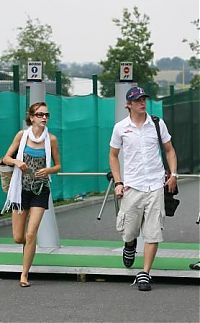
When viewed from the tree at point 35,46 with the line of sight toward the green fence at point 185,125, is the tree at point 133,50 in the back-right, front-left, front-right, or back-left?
front-left

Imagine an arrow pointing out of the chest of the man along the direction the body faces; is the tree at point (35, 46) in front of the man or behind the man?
behind

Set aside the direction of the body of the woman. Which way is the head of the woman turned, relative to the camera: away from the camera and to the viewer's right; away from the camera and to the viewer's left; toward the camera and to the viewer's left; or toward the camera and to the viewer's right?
toward the camera and to the viewer's right

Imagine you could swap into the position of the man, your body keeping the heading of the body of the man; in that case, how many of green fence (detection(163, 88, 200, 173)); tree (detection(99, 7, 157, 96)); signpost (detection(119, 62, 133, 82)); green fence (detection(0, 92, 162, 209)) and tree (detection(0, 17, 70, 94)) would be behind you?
5

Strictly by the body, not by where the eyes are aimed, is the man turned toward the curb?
no

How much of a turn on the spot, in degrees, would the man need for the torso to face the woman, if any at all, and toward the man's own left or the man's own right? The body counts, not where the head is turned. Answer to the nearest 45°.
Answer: approximately 90° to the man's own right

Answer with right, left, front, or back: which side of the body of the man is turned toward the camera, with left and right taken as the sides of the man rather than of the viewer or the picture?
front

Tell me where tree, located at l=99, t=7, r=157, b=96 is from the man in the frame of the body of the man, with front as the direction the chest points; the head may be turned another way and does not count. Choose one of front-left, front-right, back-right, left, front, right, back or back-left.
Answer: back

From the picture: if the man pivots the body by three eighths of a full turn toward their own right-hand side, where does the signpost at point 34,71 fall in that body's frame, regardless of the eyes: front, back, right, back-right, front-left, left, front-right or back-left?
front

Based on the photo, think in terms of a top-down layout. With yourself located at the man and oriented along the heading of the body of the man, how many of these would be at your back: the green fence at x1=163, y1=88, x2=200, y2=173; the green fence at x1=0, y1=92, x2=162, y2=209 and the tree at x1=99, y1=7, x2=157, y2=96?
3

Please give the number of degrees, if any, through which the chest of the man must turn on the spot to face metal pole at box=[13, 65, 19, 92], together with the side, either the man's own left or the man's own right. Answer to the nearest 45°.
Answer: approximately 180°

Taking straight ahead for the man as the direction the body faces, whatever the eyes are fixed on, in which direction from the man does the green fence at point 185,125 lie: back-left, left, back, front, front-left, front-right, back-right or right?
back

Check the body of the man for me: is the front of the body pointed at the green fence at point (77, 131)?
no
